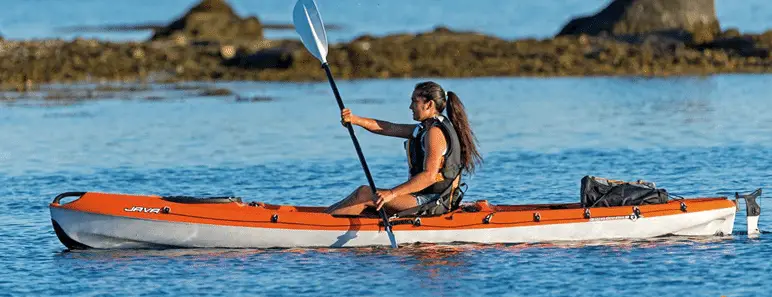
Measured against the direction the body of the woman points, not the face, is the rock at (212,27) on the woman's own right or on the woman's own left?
on the woman's own right

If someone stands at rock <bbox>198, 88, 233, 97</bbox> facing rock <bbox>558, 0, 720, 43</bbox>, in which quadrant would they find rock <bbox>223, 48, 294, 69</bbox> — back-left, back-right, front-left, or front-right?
front-left

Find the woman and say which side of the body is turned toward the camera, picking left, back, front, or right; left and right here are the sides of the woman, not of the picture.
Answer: left

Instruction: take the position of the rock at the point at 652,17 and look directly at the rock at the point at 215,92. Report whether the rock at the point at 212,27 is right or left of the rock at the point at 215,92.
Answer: right

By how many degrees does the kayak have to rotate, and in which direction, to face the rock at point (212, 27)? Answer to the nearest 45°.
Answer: approximately 90° to its right

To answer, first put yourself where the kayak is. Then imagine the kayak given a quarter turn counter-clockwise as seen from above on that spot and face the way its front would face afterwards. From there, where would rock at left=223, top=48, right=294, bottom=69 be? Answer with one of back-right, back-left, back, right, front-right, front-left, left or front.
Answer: back

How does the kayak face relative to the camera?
to the viewer's left

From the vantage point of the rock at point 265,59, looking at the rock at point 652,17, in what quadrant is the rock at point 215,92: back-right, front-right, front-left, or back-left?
back-right

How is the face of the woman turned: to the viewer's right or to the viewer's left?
to the viewer's left
